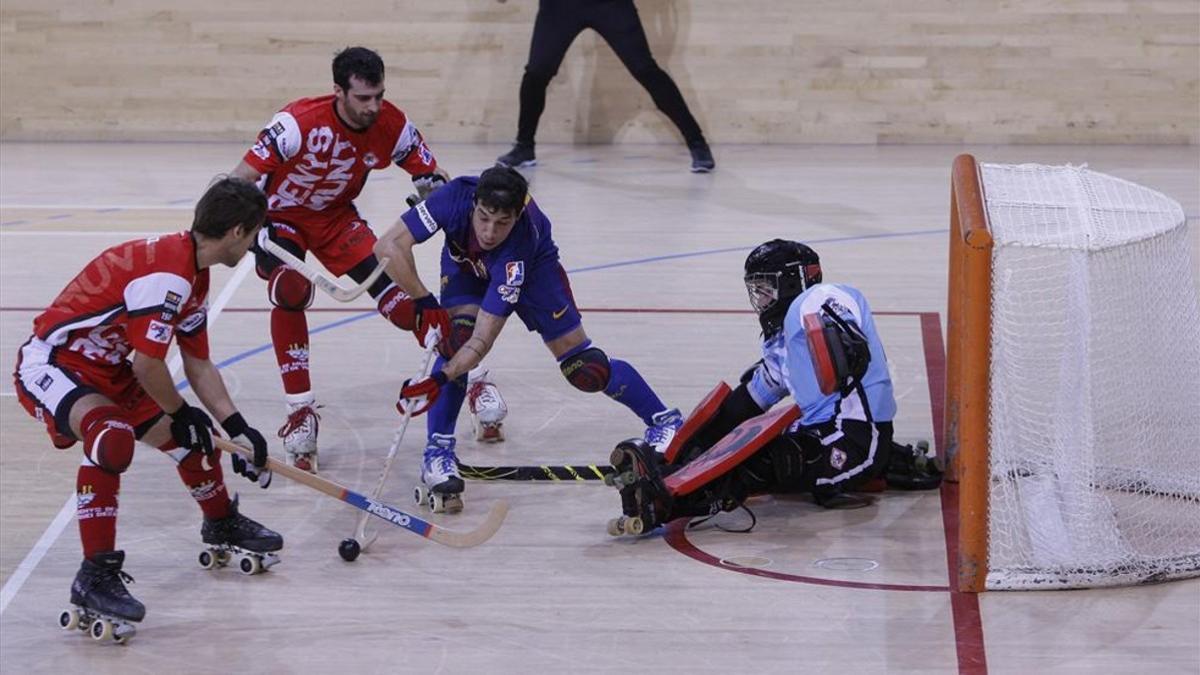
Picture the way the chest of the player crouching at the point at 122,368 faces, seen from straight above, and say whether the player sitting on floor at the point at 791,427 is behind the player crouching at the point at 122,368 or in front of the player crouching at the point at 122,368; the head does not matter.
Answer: in front

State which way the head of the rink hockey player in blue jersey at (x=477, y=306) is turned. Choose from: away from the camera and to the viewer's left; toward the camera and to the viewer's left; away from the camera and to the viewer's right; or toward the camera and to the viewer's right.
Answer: toward the camera and to the viewer's left

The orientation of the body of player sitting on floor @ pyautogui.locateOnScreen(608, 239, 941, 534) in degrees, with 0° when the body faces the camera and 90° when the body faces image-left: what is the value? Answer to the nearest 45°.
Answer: approximately 90°

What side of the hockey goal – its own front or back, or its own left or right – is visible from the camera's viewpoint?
left

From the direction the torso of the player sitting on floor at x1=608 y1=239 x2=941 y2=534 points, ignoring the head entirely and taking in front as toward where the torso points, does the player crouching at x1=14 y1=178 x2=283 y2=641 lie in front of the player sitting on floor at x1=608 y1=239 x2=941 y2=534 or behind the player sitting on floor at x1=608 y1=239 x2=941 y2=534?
in front

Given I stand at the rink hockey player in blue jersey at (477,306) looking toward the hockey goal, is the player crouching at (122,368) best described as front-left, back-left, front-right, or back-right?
back-right

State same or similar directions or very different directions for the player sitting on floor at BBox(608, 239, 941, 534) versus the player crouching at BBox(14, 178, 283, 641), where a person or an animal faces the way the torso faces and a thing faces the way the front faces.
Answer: very different directions

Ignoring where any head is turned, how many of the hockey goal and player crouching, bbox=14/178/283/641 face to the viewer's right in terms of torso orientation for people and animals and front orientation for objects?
1

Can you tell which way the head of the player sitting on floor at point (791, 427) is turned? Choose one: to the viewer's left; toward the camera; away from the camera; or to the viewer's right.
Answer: to the viewer's left

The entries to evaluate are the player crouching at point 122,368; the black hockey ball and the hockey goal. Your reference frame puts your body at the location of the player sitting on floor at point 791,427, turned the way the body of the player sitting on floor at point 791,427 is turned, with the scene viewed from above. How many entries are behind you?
1

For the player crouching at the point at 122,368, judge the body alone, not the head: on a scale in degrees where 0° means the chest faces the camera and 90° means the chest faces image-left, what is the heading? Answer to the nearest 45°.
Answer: approximately 270°

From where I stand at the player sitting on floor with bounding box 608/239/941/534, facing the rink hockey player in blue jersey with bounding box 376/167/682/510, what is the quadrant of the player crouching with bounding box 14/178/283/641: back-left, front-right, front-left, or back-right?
front-left

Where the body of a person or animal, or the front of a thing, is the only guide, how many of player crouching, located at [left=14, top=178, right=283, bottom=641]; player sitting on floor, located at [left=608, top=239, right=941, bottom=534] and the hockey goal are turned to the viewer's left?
2

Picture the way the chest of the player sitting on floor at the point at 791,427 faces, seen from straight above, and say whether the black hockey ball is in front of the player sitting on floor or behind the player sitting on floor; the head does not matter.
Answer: in front
